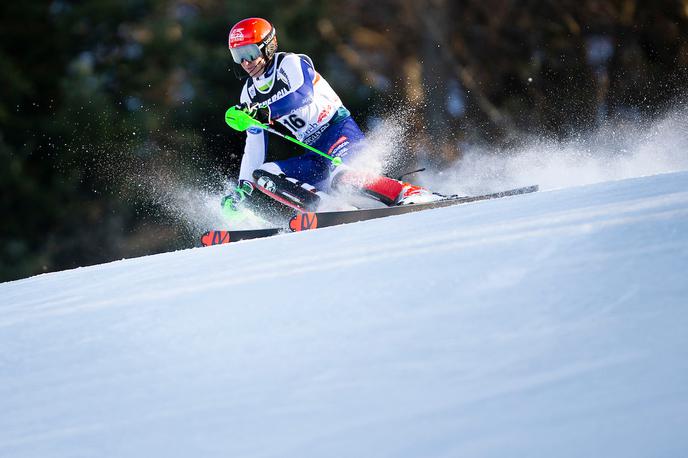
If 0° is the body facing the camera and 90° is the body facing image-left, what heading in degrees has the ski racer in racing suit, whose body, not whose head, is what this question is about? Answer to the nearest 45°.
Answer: approximately 45°
